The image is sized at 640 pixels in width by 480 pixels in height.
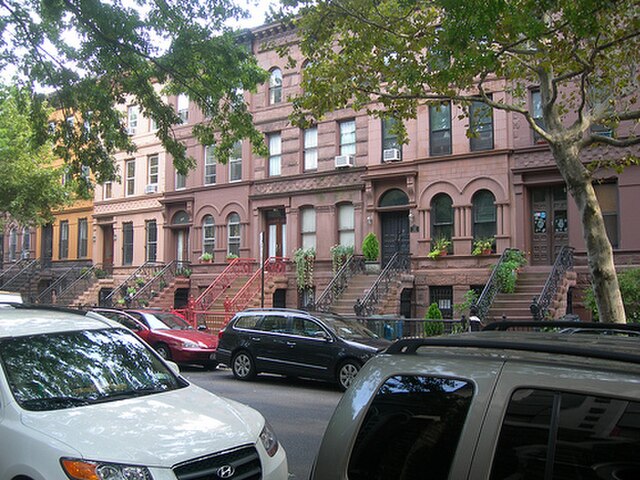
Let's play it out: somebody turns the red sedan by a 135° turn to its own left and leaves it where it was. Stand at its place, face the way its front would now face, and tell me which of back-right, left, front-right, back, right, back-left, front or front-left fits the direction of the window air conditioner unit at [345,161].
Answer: front-right

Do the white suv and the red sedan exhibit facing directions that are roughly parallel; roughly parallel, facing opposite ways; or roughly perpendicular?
roughly parallel

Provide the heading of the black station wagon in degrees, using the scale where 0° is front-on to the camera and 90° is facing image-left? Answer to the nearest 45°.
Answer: approximately 315°

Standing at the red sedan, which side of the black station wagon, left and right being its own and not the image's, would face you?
back

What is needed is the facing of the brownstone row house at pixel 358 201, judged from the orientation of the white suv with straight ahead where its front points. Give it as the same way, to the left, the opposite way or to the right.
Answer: to the right

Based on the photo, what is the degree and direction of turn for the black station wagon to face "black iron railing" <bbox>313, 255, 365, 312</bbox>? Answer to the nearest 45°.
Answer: approximately 135° to its left

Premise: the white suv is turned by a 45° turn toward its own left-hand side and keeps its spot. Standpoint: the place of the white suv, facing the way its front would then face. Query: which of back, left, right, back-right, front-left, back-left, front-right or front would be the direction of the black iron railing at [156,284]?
left

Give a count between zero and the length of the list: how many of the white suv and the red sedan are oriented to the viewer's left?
0

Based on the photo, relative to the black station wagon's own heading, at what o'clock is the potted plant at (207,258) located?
The potted plant is roughly at 7 o'clock from the black station wagon.

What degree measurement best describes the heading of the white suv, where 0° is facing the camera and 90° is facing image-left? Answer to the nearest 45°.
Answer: approximately 315°

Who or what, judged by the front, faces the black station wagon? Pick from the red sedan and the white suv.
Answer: the red sedan

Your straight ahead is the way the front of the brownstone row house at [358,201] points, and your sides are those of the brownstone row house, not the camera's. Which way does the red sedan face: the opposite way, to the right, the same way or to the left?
to the left

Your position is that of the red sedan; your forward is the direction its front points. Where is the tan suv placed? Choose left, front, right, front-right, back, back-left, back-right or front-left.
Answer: front-right

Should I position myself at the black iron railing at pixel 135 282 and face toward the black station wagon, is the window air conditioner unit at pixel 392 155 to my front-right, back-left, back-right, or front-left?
front-left

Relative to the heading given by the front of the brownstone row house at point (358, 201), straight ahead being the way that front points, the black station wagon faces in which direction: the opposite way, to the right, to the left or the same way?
to the left
